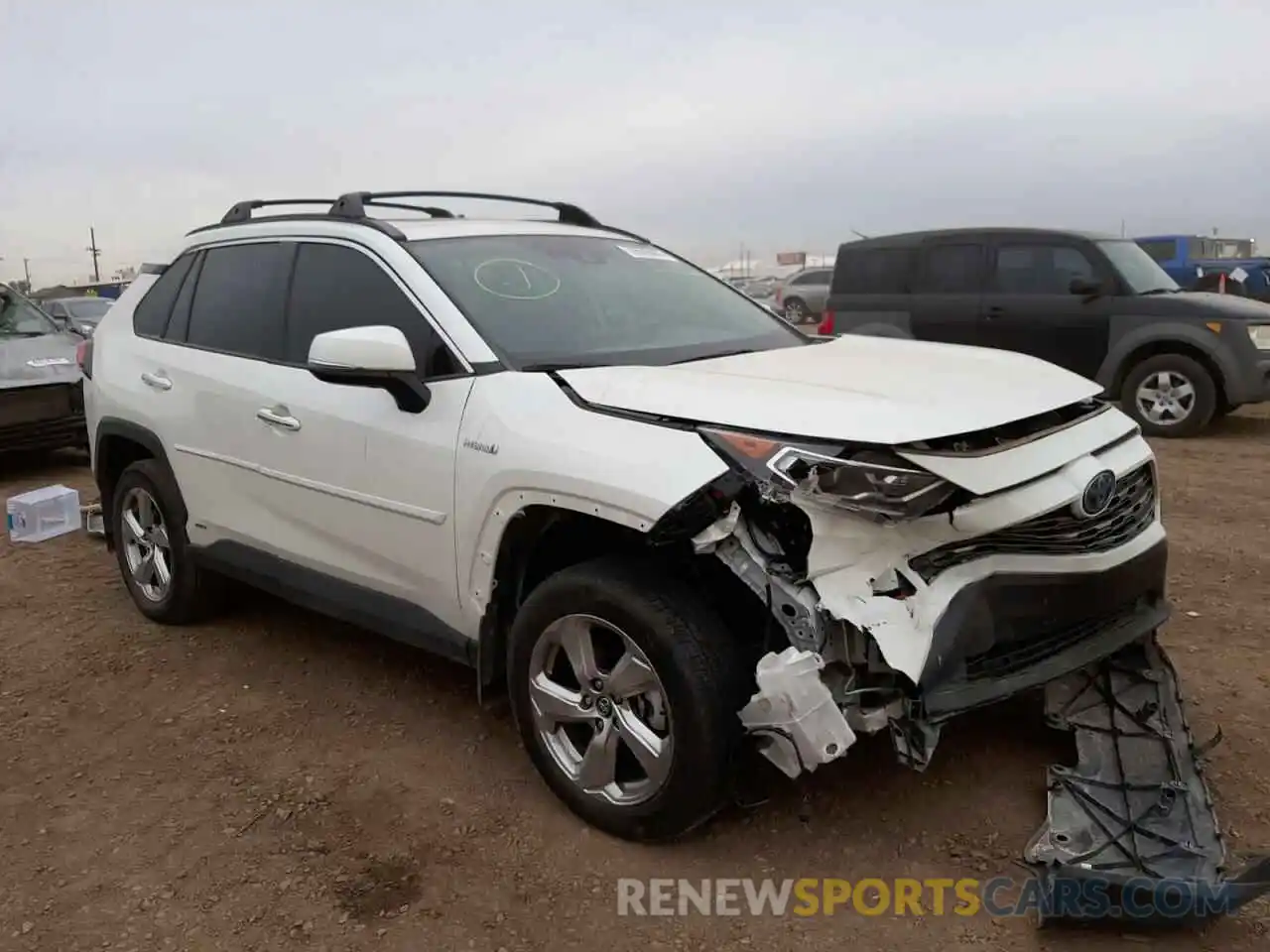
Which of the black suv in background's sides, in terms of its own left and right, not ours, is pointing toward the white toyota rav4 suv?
right

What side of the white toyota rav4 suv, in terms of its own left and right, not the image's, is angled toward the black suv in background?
left

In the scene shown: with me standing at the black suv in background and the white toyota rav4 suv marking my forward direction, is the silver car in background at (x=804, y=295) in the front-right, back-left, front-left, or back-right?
back-right

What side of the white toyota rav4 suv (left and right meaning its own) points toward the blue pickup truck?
left

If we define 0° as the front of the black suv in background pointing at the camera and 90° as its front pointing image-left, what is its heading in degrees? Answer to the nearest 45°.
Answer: approximately 270°

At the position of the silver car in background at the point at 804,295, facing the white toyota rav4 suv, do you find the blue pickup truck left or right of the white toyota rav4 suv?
left

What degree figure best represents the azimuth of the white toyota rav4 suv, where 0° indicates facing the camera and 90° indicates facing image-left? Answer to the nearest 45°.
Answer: approximately 315°

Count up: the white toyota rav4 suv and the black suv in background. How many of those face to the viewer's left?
0

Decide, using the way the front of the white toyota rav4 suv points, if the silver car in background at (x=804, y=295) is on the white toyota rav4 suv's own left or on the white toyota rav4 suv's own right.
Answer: on the white toyota rav4 suv's own left

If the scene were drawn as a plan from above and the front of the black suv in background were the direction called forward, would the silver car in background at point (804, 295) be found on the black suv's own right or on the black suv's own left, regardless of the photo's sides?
on the black suv's own left

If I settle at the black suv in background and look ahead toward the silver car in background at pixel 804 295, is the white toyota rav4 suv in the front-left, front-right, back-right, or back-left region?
back-left
